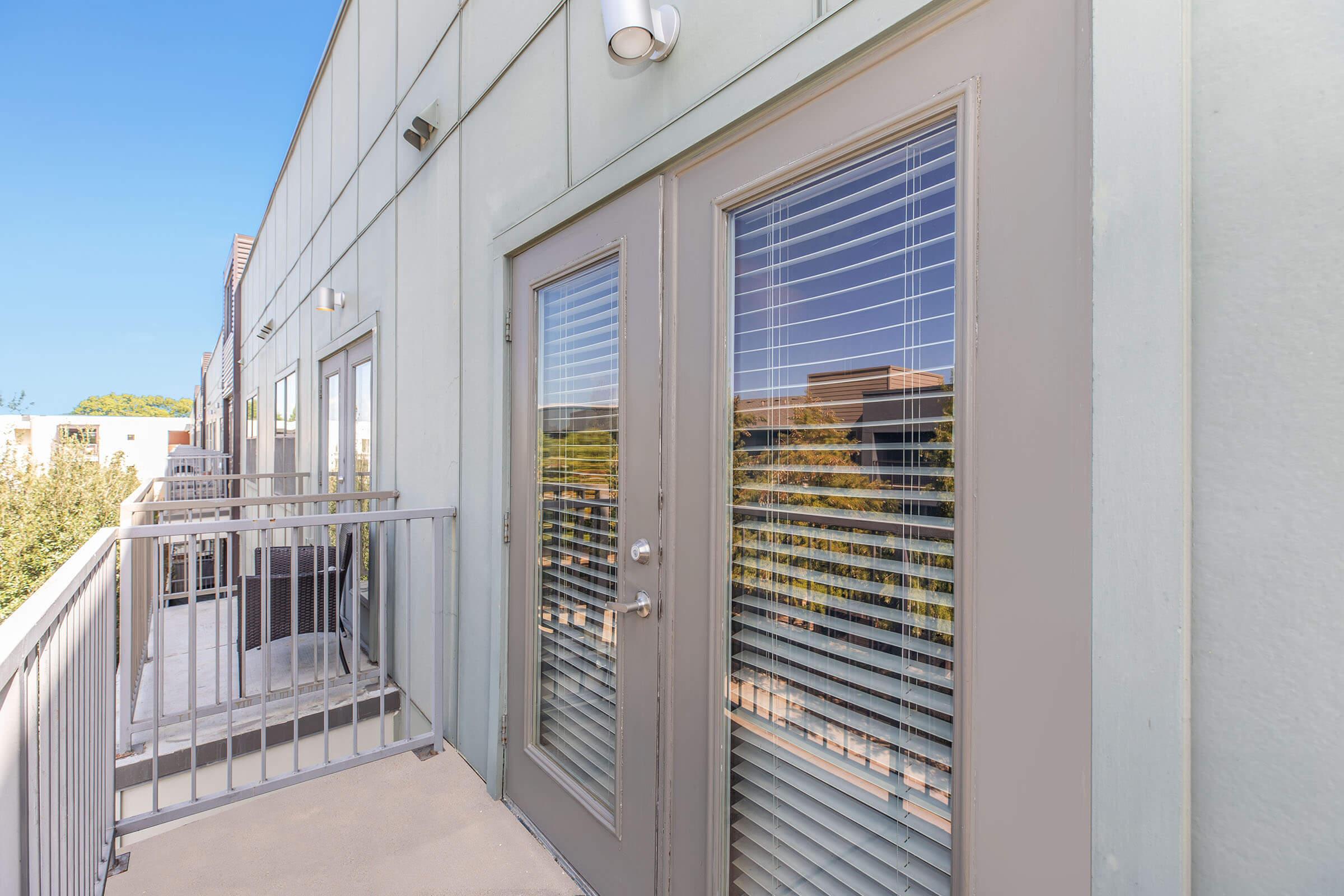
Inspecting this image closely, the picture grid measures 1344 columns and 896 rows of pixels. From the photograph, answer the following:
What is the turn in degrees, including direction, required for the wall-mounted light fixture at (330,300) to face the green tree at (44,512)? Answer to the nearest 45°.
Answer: approximately 45° to its right

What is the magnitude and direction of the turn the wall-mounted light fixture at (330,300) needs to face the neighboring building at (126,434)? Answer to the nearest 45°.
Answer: approximately 90° to its right

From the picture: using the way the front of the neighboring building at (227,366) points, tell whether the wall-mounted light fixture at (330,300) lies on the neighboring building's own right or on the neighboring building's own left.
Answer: on the neighboring building's own left

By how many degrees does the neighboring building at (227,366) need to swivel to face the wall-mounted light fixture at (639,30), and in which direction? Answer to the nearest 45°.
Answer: approximately 90° to its left

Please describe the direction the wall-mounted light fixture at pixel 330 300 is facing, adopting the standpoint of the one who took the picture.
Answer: facing to the left of the viewer

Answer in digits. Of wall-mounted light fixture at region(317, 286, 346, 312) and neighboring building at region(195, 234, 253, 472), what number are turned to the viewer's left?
2

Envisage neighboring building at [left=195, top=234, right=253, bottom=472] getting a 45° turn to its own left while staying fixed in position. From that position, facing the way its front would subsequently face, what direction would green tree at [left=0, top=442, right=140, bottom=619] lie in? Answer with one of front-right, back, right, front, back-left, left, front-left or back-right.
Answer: front-left

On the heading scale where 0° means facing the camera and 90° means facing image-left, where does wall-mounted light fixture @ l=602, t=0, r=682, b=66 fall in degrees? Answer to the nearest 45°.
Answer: approximately 45°

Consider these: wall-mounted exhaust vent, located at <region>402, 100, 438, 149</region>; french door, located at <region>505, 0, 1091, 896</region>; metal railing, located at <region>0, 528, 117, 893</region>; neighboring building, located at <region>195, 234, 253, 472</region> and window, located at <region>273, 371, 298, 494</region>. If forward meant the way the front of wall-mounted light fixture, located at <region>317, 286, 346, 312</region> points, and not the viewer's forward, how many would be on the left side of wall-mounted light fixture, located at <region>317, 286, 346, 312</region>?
3

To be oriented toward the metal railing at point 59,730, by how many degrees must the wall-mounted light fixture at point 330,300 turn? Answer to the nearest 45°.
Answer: approximately 90° to its left

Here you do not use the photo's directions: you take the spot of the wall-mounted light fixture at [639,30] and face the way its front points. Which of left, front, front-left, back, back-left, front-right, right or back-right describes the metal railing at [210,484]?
right

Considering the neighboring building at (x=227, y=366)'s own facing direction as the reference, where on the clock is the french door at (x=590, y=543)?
The french door is roughly at 9 o'clock from the neighboring building.

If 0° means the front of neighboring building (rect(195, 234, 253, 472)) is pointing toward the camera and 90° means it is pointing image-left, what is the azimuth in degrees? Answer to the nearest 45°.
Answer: approximately 90°
